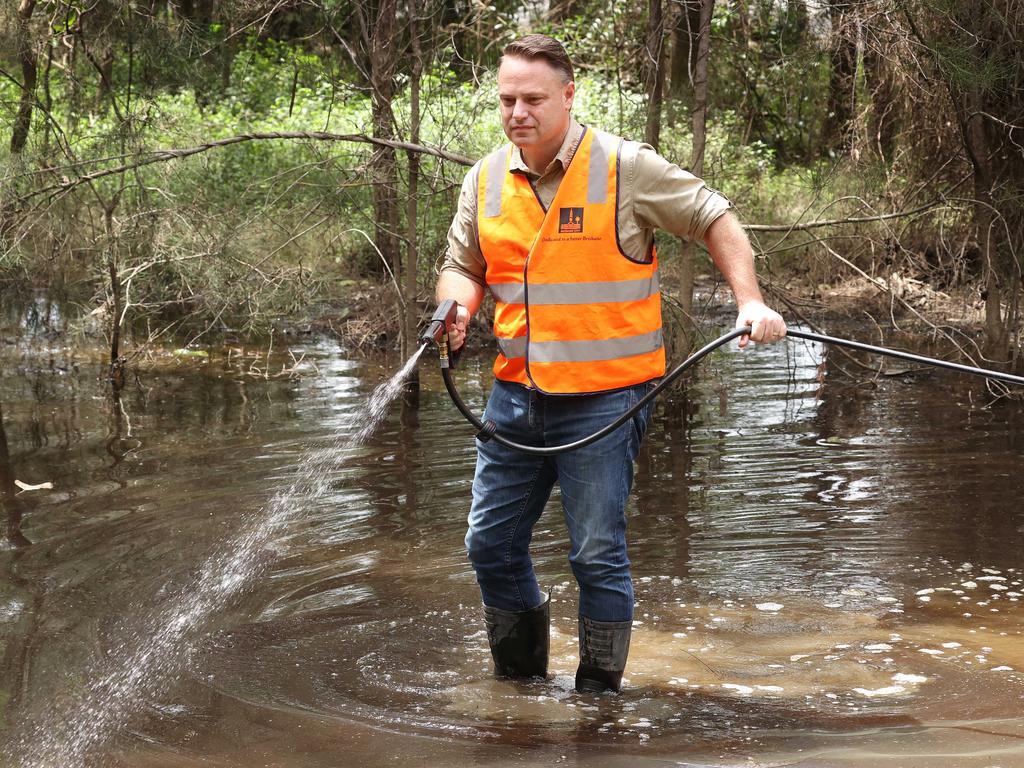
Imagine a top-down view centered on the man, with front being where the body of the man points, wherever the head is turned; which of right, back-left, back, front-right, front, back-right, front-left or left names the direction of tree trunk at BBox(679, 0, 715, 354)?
back-right

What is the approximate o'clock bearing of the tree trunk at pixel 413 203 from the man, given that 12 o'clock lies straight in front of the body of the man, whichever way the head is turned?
The tree trunk is roughly at 4 o'clock from the man.

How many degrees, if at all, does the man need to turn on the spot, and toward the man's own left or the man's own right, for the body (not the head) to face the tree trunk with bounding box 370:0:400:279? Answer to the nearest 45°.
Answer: approximately 135° to the man's own right

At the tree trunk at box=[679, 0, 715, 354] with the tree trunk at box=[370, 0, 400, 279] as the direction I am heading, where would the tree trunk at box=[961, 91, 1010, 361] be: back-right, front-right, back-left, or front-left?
back-right

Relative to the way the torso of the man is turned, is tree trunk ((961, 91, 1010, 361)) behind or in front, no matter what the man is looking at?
behind

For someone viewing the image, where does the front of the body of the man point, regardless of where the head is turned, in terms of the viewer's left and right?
facing the viewer and to the left of the viewer

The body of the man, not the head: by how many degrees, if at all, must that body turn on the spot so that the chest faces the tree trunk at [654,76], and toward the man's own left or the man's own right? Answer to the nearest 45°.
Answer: approximately 135° to the man's own right

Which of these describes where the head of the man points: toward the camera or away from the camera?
toward the camera

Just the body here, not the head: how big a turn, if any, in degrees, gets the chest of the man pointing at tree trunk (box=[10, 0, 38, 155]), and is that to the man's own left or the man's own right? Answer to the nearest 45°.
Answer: approximately 90° to the man's own right

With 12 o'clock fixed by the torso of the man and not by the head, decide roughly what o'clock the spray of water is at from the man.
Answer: The spray of water is roughly at 2 o'clock from the man.

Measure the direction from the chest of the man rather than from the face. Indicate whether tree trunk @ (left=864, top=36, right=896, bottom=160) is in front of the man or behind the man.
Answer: behind

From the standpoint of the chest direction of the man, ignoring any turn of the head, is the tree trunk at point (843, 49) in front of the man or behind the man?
behind

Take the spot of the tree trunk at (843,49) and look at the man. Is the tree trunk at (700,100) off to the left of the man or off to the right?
right
